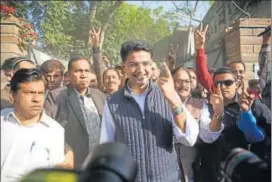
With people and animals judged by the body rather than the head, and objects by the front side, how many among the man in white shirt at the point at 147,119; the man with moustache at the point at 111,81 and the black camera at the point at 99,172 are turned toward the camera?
2

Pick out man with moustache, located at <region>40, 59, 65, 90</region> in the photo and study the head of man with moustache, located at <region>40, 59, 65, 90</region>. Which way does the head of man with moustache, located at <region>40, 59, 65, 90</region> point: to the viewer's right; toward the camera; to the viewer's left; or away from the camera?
toward the camera

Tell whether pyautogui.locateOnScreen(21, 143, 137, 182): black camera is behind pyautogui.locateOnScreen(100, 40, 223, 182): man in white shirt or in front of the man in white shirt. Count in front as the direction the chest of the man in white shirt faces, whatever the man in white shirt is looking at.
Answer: in front

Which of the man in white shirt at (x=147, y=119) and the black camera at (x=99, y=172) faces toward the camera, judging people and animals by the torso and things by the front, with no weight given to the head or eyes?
the man in white shirt

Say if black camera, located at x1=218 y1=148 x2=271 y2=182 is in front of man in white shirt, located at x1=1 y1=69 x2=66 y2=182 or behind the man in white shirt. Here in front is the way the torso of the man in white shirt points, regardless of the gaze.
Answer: in front

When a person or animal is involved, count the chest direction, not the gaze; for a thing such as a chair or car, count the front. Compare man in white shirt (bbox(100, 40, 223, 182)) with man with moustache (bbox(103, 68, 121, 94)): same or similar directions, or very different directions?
same or similar directions

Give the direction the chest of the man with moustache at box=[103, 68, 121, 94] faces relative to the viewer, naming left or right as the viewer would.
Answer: facing the viewer

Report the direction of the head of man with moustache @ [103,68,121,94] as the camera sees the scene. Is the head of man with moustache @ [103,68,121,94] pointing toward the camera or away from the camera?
toward the camera

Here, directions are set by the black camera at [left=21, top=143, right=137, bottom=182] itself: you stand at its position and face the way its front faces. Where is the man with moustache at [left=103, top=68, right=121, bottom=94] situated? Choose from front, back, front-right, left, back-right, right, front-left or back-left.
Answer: front-left

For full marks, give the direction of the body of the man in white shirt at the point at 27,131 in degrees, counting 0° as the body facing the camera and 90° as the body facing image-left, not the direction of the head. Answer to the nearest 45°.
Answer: approximately 315°

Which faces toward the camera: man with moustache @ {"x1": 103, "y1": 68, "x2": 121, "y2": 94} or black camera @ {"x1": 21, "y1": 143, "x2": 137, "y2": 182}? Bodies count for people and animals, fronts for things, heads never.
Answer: the man with moustache

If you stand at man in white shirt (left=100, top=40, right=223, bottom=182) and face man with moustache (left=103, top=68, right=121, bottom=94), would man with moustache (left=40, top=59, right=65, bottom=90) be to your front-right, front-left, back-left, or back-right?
front-left

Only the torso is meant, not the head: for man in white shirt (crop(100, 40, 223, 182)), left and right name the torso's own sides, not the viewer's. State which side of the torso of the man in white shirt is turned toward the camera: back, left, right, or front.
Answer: front

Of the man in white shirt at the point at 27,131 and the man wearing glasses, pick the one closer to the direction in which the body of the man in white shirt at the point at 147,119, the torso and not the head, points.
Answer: the man in white shirt
